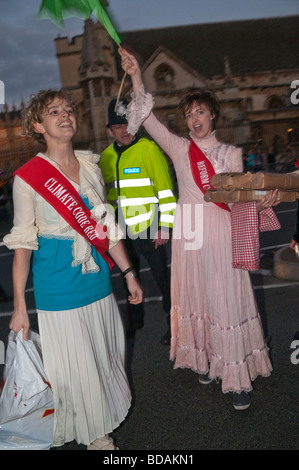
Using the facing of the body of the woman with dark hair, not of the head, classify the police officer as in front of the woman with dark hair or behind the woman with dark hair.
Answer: behind

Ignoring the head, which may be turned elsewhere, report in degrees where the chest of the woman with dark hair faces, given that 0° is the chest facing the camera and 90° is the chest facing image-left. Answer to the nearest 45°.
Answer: approximately 0°
